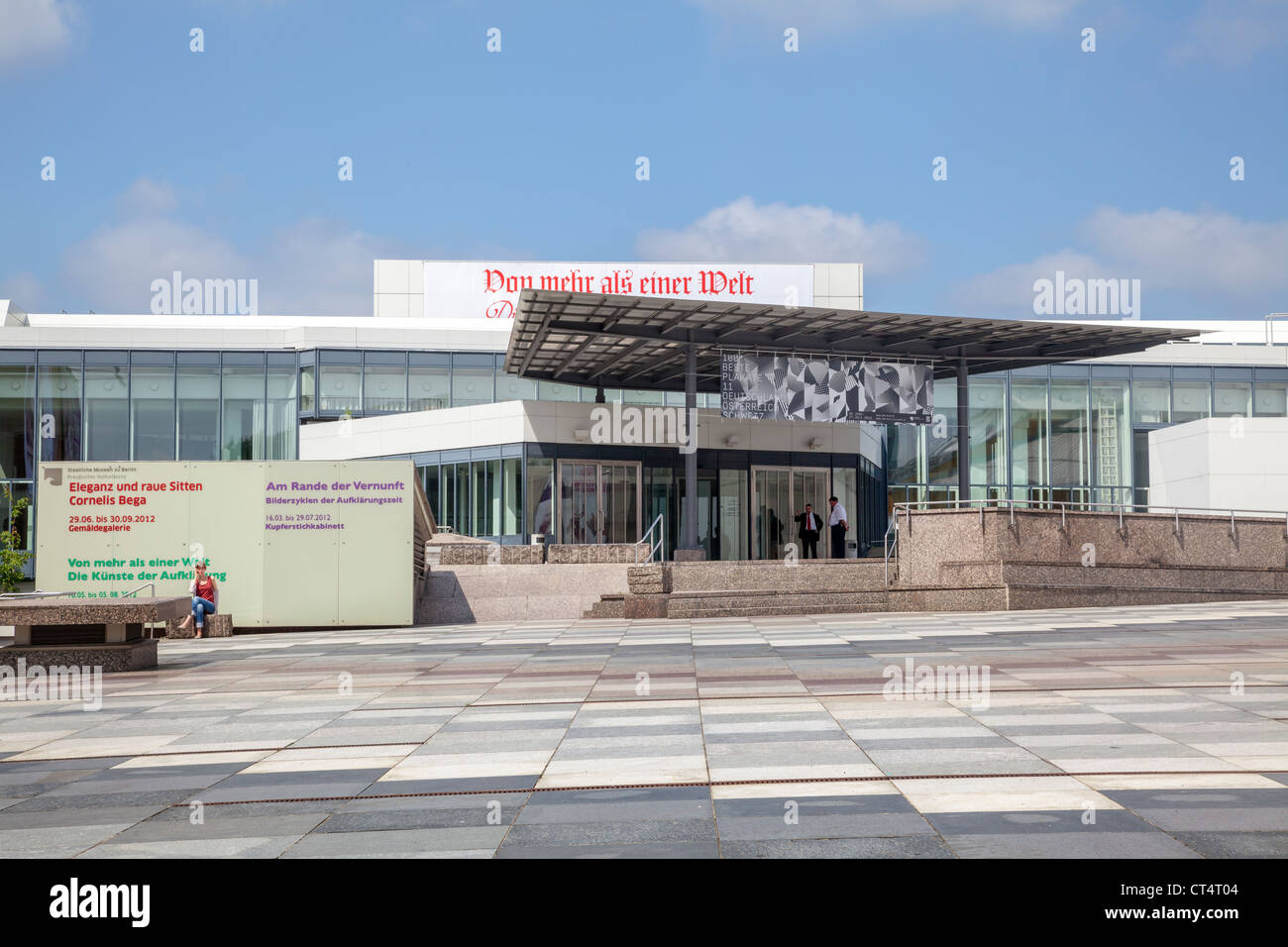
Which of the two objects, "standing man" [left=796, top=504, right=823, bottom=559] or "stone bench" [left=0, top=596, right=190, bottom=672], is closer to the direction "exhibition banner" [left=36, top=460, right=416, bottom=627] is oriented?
the stone bench

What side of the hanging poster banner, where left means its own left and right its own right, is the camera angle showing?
front

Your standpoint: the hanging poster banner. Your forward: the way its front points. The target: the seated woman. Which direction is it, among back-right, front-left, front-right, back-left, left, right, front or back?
front-right

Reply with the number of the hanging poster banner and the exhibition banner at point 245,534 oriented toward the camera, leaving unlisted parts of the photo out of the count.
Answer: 2

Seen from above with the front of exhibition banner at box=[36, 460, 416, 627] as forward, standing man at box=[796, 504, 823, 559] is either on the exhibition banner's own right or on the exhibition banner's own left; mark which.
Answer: on the exhibition banner's own left

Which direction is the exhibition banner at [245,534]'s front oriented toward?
toward the camera

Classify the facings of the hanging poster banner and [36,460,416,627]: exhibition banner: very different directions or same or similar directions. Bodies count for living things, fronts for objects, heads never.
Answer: same or similar directions
